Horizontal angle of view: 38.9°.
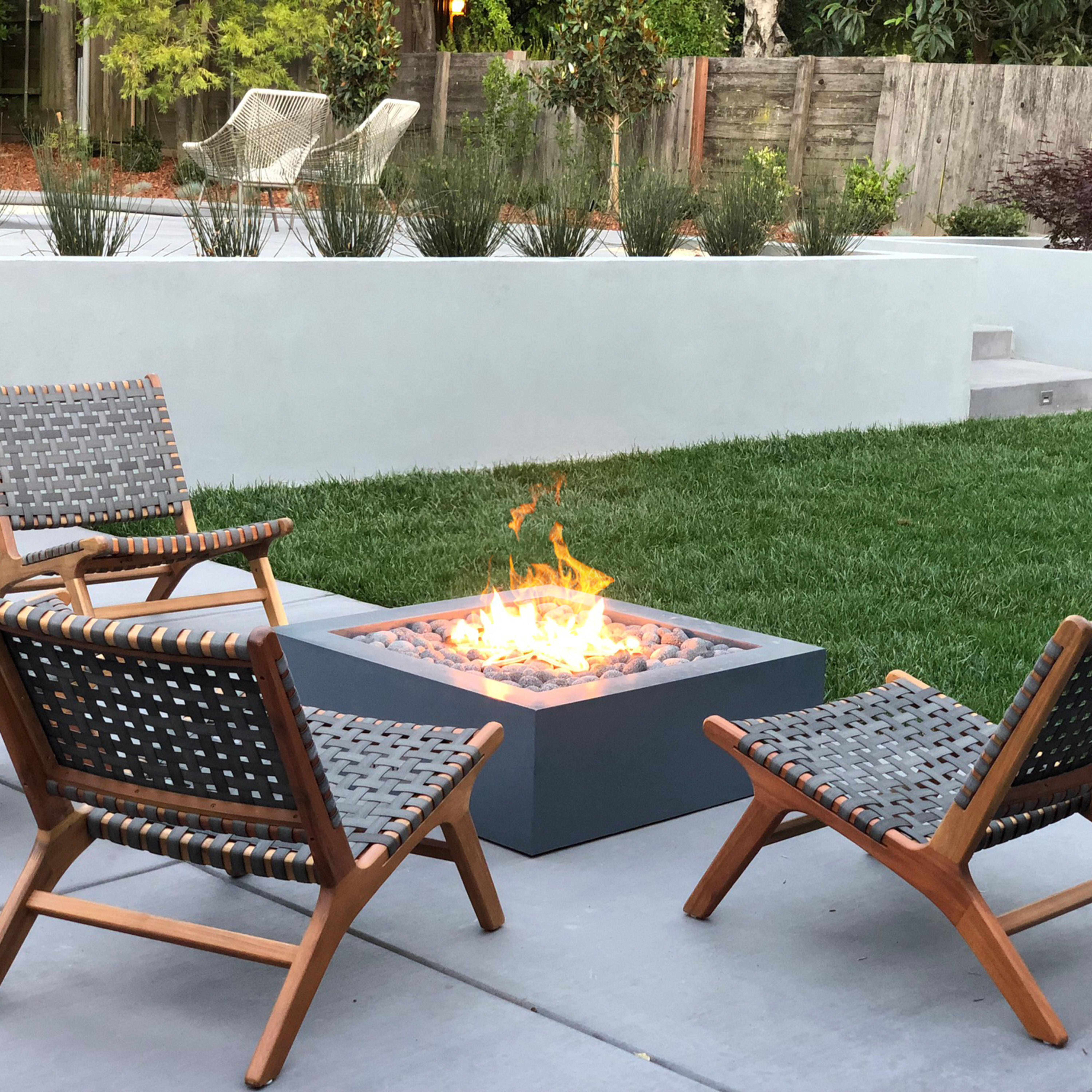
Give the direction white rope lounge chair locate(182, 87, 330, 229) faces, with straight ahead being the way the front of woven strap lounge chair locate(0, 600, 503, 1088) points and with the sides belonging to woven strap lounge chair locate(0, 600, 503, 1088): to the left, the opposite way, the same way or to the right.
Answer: the opposite way

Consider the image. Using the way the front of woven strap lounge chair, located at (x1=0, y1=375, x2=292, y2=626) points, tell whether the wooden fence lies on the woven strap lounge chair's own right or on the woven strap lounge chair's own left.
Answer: on the woven strap lounge chair's own left

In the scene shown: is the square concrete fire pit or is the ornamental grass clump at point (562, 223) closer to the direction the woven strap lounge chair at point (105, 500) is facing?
the square concrete fire pit

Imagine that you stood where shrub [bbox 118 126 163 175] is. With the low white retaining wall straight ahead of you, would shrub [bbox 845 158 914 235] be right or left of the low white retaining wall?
left

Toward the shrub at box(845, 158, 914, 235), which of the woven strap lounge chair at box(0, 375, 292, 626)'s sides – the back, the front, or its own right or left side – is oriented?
left

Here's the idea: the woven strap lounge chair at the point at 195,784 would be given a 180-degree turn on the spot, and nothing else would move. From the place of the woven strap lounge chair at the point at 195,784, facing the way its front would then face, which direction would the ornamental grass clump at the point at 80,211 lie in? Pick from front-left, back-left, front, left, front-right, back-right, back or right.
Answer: back-right

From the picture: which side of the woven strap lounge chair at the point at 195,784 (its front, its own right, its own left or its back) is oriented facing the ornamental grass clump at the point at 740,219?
front

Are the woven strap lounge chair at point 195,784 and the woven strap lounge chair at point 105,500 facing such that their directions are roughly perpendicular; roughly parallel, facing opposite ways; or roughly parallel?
roughly perpendicular

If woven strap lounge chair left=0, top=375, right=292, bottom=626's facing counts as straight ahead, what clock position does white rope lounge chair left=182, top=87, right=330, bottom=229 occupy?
The white rope lounge chair is roughly at 8 o'clock from the woven strap lounge chair.

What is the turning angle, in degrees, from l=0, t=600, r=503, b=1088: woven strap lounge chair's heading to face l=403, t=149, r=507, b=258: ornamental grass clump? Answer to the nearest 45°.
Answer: approximately 45° to its left

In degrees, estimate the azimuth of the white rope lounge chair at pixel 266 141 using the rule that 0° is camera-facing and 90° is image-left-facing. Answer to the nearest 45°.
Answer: approximately 45°

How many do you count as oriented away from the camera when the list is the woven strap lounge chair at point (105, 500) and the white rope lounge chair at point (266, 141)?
0

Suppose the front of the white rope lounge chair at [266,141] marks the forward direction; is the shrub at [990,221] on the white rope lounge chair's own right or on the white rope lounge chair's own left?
on the white rope lounge chair's own left

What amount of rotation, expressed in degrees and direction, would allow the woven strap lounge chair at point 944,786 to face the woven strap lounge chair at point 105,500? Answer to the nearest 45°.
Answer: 0° — it already faces it

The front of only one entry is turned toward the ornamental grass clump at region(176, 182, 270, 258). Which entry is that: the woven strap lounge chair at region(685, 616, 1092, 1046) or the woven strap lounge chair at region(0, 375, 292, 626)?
the woven strap lounge chair at region(685, 616, 1092, 1046)

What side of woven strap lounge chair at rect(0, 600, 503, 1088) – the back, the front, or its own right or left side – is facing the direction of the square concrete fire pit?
front

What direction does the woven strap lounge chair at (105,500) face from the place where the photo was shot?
facing the viewer and to the right of the viewer

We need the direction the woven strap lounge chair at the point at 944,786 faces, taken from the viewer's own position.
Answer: facing away from the viewer and to the left of the viewer

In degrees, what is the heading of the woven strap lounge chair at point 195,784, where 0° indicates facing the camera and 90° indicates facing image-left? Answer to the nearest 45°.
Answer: approximately 225°

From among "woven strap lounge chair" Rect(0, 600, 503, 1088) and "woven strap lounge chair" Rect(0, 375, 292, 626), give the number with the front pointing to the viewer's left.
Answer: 0

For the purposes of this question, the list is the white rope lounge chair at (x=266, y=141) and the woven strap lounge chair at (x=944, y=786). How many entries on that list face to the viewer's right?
0

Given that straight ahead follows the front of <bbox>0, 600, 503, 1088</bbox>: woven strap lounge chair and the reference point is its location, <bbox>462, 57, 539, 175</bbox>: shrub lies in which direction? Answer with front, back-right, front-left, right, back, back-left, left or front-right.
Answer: front-left
